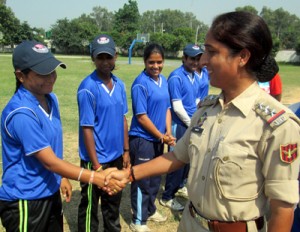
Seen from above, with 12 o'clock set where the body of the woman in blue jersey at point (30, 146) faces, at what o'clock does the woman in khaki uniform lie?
The woman in khaki uniform is roughly at 12 o'clock from the woman in blue jersey.

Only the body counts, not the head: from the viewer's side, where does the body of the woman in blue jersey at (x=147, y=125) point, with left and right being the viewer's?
facing the viewer and to the right of the viewer

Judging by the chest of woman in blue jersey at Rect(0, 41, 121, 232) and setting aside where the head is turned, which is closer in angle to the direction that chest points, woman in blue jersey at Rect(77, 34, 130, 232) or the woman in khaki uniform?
the woman in khaki uniform

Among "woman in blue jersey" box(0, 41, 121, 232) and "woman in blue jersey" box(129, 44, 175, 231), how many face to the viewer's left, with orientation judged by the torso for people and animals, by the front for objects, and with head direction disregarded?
0

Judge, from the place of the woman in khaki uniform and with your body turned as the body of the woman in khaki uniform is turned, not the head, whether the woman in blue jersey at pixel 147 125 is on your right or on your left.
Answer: on your right

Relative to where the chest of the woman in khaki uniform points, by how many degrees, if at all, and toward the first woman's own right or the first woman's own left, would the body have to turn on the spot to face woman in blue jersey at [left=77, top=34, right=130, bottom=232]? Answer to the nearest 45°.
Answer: approximately 90° to the first woman's own right

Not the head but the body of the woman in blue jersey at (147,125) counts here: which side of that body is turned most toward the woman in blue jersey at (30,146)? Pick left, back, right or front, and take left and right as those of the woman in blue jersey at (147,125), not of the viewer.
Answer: right

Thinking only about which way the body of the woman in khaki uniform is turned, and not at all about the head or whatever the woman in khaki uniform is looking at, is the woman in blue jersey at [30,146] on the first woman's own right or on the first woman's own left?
on the first woman's own right

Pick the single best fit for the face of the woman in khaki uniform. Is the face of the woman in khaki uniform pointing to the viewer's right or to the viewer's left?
to the viewer's left

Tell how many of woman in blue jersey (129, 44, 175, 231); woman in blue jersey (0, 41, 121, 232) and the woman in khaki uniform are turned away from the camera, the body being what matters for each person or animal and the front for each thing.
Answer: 0

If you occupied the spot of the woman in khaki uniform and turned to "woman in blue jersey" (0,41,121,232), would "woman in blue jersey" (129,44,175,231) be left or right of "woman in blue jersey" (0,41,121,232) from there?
right
